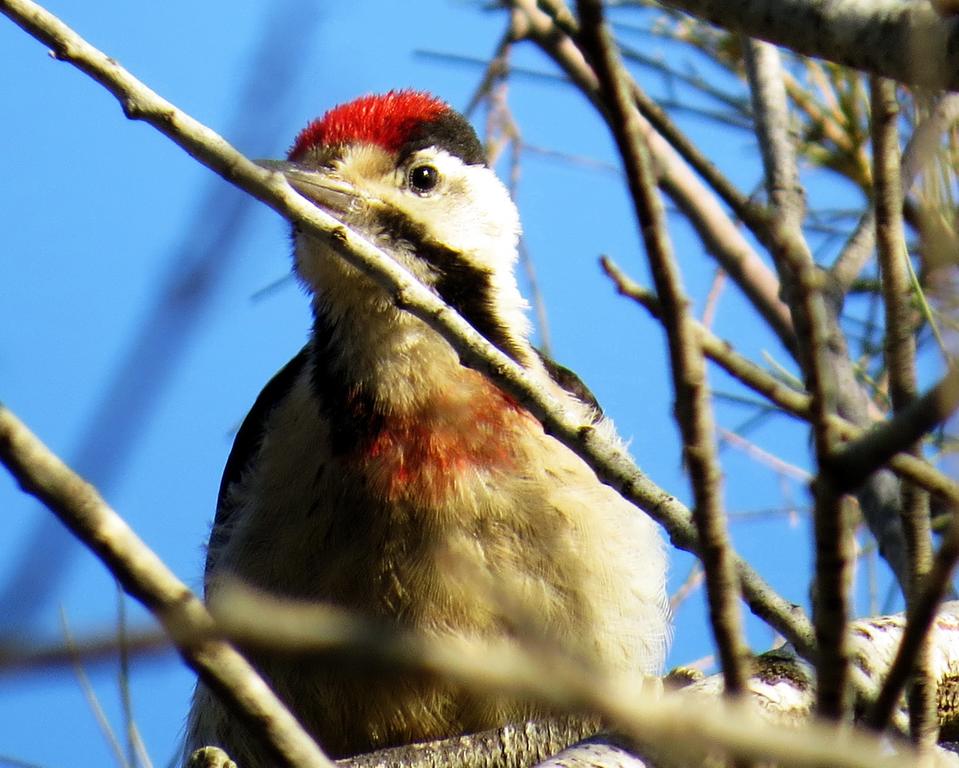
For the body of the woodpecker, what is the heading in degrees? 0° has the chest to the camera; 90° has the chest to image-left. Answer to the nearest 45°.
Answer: approximately 0°
